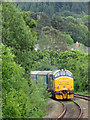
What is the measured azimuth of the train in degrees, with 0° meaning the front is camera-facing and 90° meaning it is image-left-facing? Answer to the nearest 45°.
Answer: approximately 0°
